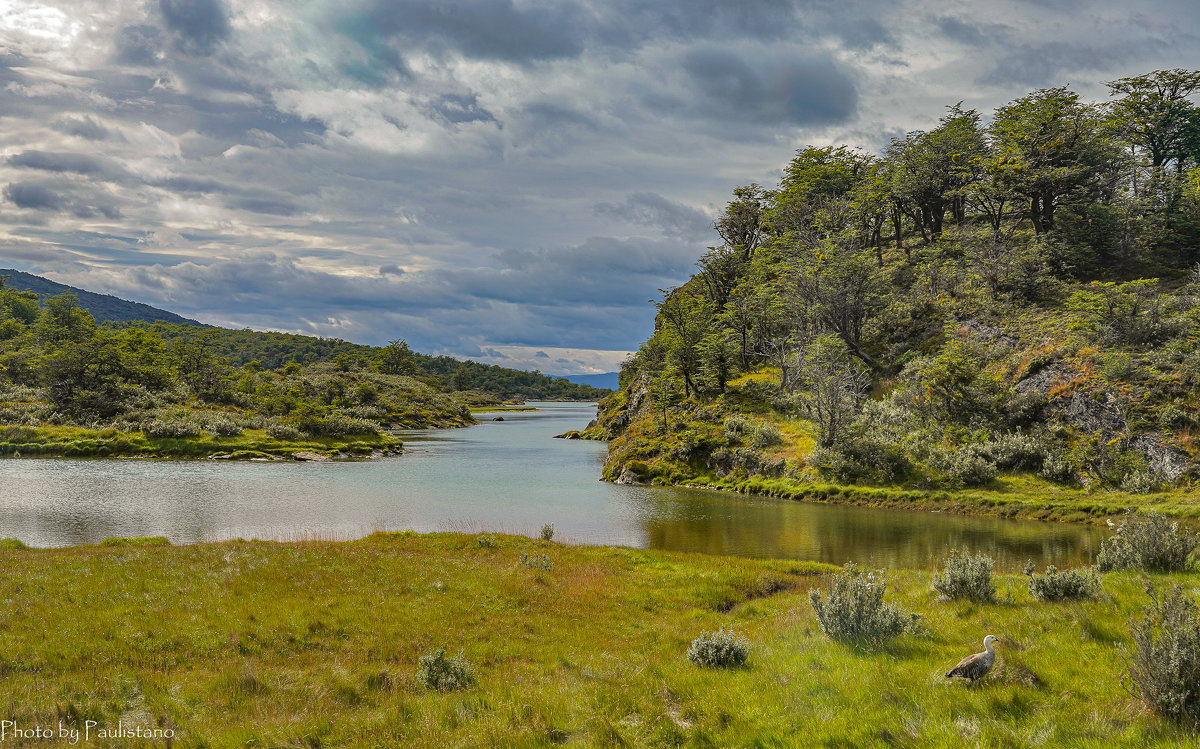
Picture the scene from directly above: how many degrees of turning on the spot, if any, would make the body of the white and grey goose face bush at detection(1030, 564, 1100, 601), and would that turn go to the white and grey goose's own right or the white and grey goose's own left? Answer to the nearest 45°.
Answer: approximately 90° to the white and grey goose's own left

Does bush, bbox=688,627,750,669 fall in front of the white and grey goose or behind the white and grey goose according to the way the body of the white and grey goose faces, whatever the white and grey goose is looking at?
behind

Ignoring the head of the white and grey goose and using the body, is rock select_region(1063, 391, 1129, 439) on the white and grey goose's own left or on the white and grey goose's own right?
on the white and grey goose's own left

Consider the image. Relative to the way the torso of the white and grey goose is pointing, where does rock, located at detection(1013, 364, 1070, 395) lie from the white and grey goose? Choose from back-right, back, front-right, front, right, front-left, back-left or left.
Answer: left

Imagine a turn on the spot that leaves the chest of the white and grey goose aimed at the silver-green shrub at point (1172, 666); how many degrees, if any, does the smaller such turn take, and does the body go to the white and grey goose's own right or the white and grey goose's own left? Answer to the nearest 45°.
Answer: approximately 45° to the white and grey goose's own right

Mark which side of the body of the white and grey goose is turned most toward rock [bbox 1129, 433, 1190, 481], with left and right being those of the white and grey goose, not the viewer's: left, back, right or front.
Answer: left

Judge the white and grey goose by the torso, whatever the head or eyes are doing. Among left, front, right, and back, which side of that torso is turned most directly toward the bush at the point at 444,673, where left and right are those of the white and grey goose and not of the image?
back

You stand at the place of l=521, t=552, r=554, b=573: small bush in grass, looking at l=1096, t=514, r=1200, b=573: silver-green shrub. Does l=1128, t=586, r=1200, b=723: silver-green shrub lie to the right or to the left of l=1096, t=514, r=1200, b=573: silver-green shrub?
right

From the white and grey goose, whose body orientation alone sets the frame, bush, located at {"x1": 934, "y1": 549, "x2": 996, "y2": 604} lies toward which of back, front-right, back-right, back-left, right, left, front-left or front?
left

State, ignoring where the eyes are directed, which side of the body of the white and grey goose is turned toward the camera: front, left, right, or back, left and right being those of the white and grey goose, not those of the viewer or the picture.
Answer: right

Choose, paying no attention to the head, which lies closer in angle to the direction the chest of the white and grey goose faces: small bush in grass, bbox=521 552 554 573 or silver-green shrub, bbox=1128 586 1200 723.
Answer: the silver-green shrub
